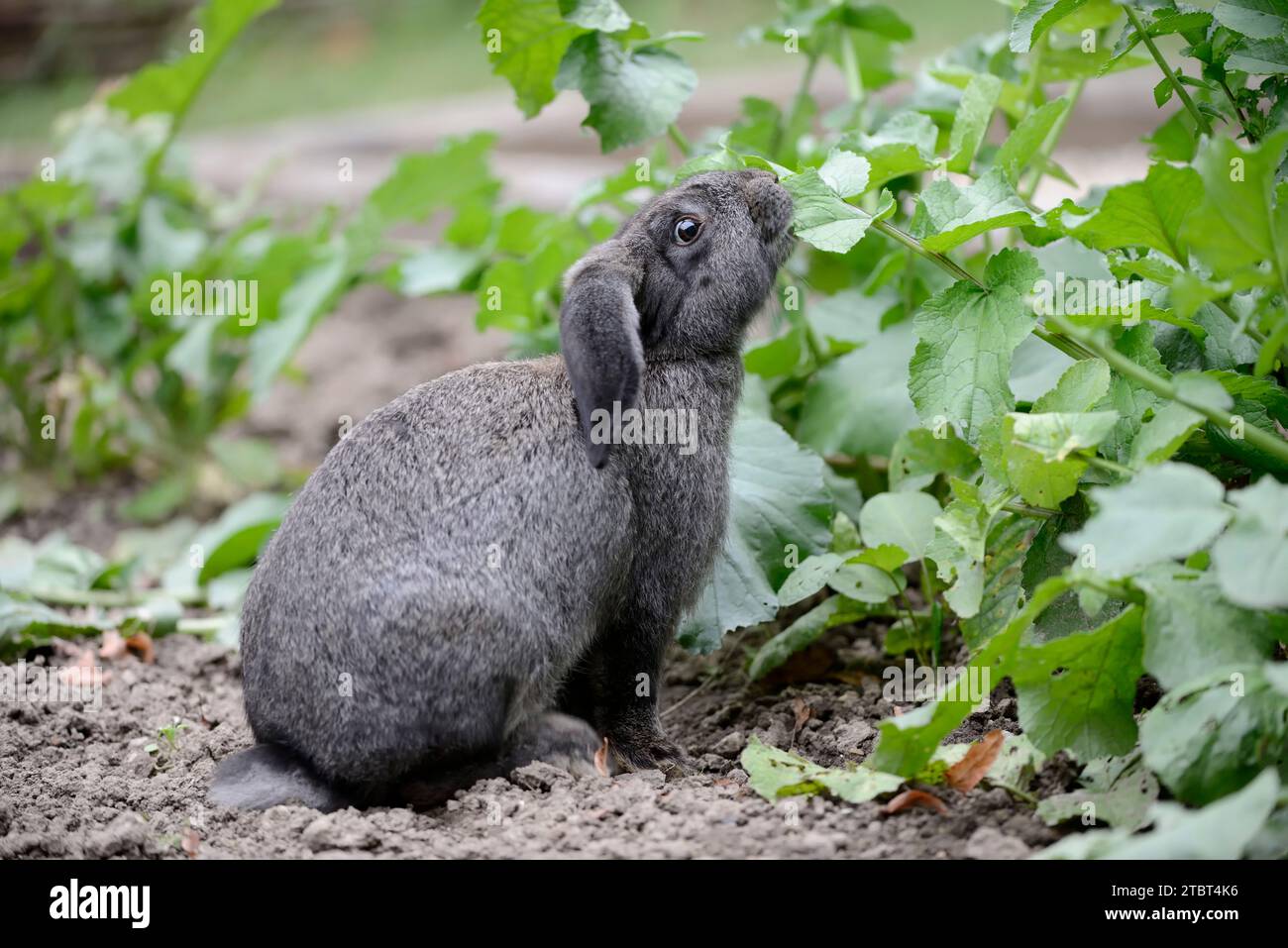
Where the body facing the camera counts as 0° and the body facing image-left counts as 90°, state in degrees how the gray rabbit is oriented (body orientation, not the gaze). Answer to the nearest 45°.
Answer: approximately 270°

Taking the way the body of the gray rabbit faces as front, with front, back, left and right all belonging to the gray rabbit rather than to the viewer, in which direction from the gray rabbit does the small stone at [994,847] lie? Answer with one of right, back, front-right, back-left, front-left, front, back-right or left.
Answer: front-right
